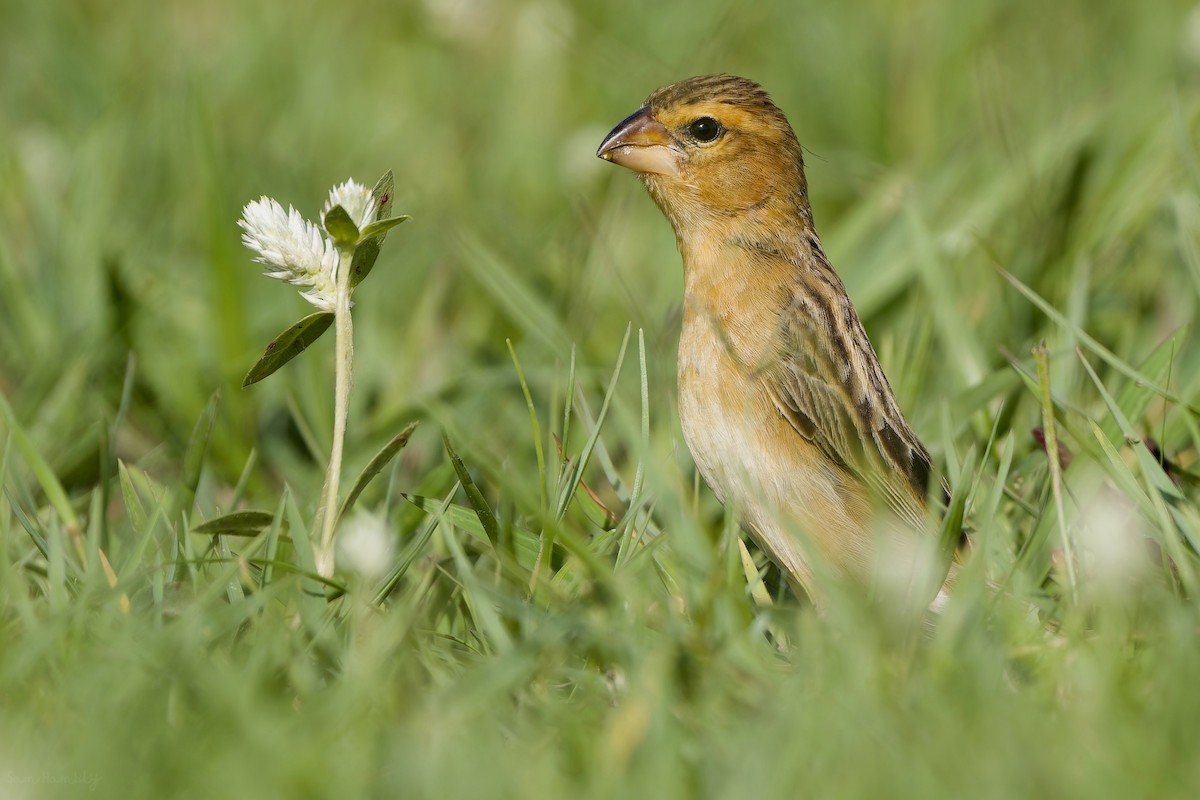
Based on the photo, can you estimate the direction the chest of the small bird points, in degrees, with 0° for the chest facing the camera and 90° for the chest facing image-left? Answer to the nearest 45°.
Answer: approximately 90°
